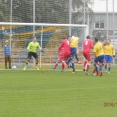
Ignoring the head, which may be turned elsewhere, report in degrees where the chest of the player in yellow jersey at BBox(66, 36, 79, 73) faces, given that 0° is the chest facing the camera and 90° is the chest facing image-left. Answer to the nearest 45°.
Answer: approximately 90°

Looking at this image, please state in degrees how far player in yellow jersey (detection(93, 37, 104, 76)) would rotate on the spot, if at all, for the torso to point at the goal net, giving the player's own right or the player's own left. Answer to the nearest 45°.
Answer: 0° — they already face it

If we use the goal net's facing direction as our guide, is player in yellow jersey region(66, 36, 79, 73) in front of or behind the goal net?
in front

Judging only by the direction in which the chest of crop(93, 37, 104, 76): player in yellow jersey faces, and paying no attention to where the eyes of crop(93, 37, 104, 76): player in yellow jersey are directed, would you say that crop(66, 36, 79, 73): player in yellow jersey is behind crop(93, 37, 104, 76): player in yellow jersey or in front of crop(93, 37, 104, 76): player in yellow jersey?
in front

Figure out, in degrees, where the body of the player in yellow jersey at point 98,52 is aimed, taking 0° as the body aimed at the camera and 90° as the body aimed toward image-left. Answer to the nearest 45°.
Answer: approximately 135°
